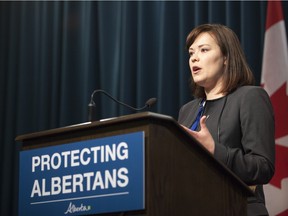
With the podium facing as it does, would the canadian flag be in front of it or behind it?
behind

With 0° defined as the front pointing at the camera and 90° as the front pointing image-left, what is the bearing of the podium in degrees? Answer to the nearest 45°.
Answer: approximately 45°
